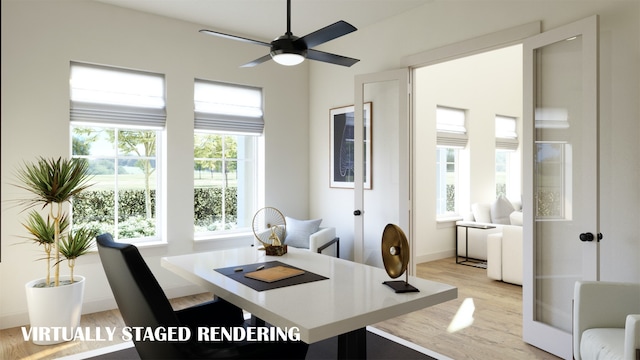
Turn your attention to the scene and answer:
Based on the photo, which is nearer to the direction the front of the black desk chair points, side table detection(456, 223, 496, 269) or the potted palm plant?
the side table

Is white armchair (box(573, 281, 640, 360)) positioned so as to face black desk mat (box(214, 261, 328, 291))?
yes

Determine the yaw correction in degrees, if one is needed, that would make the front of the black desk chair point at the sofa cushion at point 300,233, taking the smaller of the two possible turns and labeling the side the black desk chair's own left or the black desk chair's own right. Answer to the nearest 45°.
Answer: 0° — it already faces it

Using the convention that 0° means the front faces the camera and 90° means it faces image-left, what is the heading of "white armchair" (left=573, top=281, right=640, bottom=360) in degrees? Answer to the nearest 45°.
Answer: approximately 45°

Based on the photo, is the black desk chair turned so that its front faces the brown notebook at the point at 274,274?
yes

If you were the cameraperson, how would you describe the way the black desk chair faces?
facing away from the viewer and to the right of the viewer

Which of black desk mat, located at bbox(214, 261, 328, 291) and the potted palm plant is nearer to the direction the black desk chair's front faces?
the black desk mat

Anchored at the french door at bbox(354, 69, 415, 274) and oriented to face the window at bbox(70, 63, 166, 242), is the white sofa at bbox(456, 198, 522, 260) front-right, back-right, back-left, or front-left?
back-right
